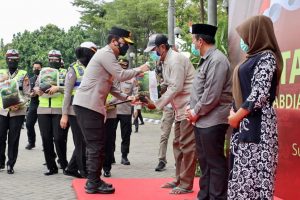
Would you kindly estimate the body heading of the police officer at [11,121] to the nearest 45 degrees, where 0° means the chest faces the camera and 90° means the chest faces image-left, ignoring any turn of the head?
approximately 0°

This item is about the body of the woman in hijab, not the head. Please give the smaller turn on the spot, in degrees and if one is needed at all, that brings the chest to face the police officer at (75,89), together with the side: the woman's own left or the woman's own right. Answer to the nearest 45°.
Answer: approximately 45° to the woman's own right

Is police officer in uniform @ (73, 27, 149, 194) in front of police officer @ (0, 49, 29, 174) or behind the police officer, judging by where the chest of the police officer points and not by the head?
in front

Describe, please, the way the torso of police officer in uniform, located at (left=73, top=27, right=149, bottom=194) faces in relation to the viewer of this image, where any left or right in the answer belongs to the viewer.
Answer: facing to the right of the viewer

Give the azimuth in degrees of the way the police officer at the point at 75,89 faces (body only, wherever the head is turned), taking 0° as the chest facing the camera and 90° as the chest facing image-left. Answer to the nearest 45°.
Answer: approximately 315°
